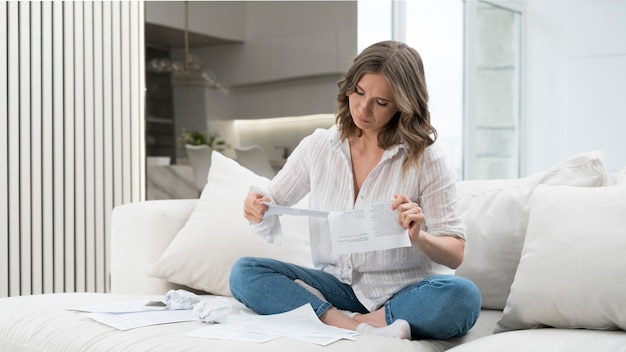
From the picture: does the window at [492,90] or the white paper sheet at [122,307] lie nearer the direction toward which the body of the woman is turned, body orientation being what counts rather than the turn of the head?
the white paper sheet

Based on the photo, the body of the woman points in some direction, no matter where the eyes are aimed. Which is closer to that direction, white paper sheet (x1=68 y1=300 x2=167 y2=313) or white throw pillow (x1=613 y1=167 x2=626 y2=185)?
the white paper sheet

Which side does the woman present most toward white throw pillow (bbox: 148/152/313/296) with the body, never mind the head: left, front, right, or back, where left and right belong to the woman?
right

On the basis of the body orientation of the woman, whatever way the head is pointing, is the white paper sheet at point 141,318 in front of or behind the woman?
in front

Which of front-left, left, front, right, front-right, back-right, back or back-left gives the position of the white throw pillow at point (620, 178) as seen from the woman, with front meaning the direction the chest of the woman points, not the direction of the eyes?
back-left

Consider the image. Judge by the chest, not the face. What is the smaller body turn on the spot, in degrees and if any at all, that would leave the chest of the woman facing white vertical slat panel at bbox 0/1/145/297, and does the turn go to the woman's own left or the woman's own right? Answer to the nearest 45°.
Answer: approximately 90° to the woman's own right

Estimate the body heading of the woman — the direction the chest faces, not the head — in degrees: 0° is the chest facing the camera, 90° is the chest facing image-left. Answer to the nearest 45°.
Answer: approximately 45°

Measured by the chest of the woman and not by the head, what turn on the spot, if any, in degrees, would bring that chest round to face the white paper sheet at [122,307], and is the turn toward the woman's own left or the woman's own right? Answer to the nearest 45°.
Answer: approximately 45° to the woman's own right

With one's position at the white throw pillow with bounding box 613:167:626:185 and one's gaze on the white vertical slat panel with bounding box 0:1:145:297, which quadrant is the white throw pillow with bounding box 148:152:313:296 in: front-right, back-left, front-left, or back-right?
front-left
